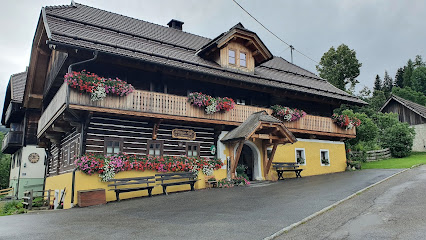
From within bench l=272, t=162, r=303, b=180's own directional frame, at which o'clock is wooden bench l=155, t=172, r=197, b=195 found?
The wooden bench is roughly at 3 o'clock from the bench.

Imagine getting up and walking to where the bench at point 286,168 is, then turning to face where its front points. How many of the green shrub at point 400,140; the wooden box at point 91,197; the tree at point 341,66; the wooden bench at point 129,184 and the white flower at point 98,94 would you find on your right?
3

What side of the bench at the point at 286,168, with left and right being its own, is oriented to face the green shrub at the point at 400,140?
left

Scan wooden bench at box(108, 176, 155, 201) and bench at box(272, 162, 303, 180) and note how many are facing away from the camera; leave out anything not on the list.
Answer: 0

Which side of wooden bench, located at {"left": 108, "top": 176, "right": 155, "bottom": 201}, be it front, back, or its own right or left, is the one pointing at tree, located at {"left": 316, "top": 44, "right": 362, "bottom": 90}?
left

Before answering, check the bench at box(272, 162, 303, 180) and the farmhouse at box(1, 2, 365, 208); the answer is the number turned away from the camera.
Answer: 0

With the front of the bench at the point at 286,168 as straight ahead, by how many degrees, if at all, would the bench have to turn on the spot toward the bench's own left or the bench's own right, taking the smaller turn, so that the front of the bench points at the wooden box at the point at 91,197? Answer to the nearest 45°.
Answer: approximately 90° to the bench's own right

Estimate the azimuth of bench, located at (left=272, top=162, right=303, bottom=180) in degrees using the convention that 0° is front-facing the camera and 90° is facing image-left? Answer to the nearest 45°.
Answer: approximately 315°

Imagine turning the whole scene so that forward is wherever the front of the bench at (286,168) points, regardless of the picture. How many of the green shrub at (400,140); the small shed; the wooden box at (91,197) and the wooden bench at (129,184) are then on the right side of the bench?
2

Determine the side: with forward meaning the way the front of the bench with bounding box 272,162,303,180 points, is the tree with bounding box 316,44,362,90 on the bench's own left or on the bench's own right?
on the bench's own left

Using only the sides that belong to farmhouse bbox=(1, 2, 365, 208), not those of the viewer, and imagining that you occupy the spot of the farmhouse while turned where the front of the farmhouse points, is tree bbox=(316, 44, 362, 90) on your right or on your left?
on your left

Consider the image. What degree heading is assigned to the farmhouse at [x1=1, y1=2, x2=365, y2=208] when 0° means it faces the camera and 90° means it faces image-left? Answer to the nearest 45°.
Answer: approximately 315°

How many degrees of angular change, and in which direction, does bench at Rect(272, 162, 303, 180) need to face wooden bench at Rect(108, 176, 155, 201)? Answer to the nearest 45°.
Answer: approximately 90° to its right
